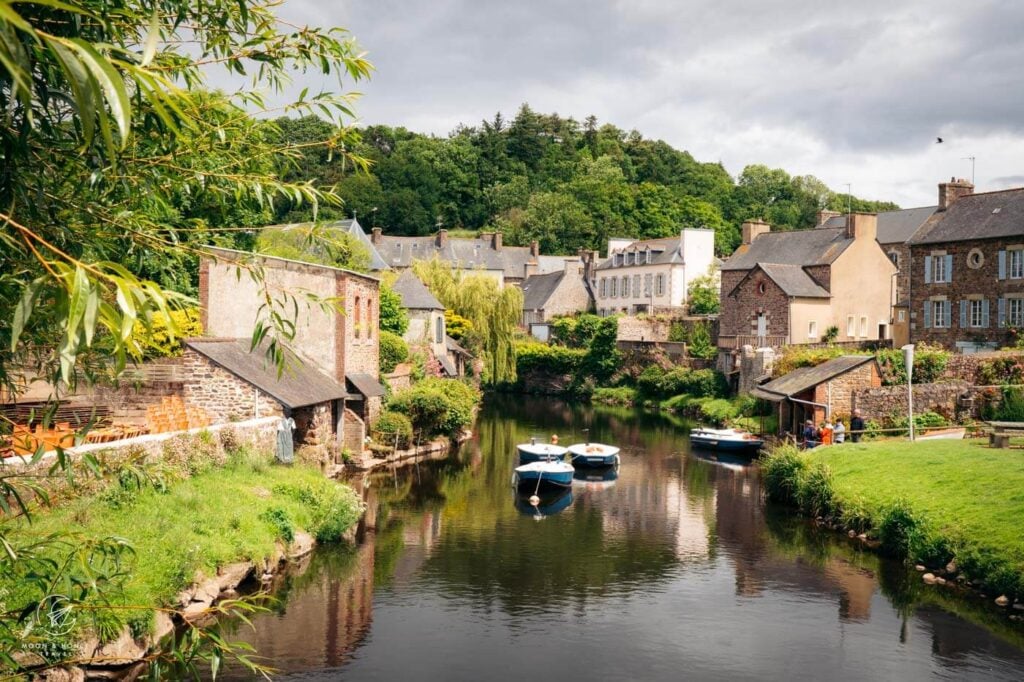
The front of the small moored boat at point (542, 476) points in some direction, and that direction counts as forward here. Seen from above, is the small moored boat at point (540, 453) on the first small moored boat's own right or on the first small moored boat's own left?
on the first small moored boat's own right

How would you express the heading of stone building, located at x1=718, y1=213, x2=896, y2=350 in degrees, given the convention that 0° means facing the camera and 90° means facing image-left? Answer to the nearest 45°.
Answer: approximately 45°

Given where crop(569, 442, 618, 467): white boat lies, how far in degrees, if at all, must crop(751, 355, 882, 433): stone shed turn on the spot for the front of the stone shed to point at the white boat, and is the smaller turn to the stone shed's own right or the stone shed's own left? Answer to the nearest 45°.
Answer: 0° — it already faces it

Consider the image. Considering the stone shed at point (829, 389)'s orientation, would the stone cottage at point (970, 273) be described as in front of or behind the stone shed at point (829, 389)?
behind

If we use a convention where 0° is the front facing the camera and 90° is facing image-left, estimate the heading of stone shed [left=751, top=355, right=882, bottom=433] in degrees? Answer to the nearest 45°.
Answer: approximately 45°

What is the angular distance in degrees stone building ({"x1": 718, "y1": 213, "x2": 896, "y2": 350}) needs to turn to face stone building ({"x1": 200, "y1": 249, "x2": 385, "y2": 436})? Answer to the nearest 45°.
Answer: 0° — it already faces it
